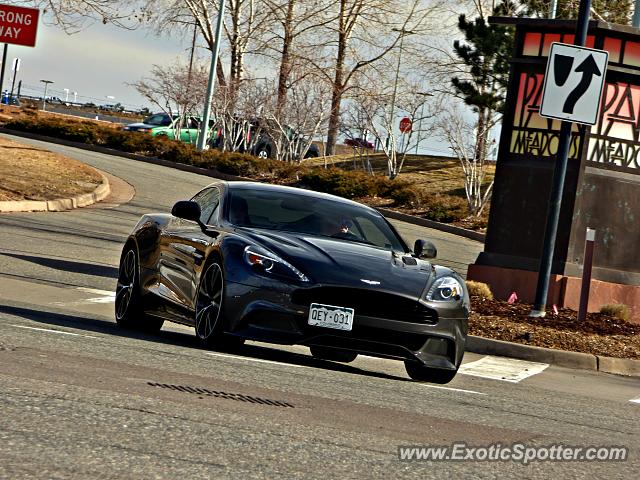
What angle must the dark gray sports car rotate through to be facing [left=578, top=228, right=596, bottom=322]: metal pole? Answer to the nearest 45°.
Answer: approximately 90° to its left

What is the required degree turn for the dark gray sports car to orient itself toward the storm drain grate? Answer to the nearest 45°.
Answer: approximately 45° to its right

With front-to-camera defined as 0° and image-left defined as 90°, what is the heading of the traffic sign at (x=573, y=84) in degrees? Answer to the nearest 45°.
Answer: approximately 0°

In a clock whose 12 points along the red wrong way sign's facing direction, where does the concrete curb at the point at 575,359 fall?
The concrete curb is roughly at 11 o'clock from the red wrong way sign.

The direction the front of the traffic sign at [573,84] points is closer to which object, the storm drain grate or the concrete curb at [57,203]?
the storm drain grate

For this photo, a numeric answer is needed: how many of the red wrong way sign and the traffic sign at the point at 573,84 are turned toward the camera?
2
